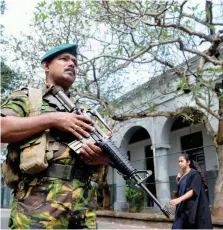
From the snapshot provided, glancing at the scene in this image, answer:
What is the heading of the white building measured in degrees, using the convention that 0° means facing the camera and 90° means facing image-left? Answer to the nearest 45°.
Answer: approximately 45°

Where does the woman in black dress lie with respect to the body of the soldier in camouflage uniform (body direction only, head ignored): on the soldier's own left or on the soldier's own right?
on the soldier's own left

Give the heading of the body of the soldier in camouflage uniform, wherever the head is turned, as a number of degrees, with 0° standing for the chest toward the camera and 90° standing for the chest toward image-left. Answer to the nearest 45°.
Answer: approximately 315°
